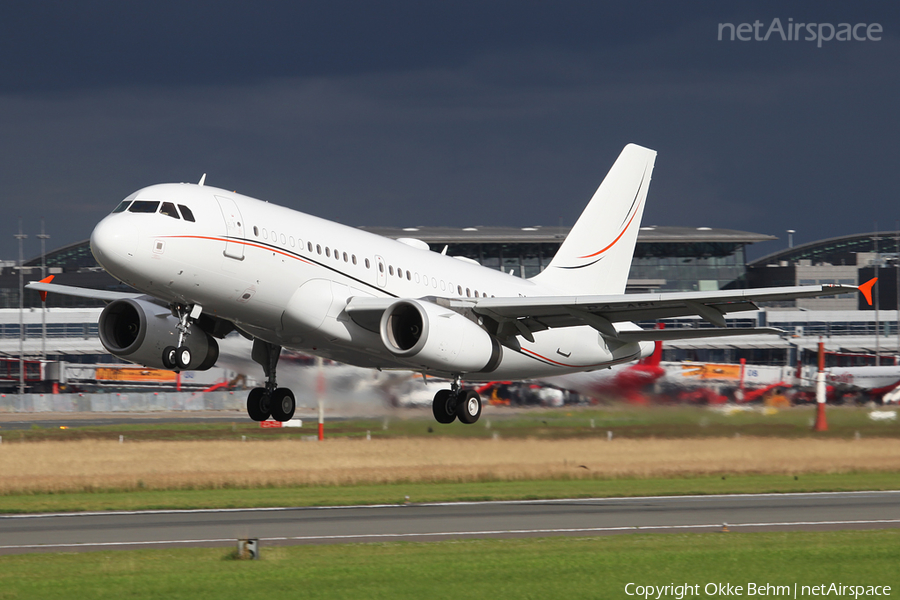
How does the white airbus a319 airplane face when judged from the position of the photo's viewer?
facing the viewer and to the left of the viewer
